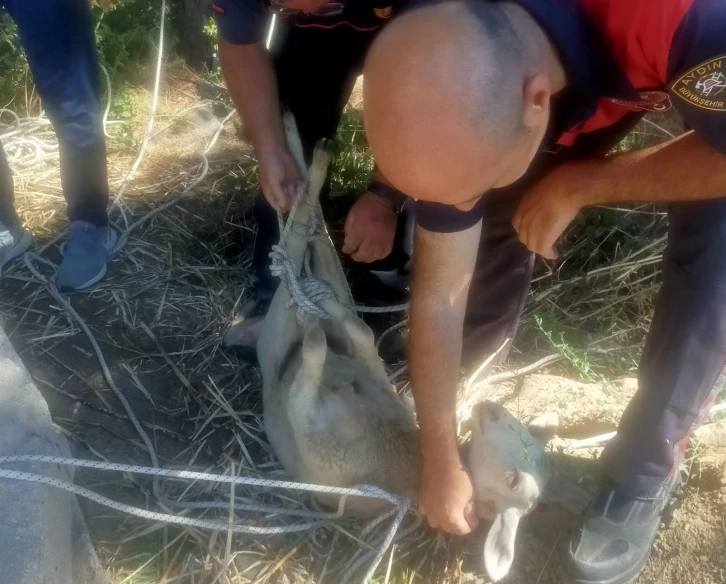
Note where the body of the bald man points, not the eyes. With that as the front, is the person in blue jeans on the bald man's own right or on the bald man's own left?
on the bald man's own right

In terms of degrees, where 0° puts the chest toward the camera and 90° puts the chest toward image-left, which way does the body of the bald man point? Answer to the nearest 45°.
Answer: approximately 45°

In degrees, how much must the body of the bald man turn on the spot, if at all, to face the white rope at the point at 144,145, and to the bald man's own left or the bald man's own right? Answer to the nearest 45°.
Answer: approximately 90° to the bald man's own right
